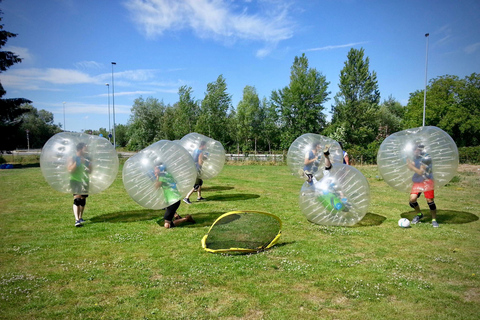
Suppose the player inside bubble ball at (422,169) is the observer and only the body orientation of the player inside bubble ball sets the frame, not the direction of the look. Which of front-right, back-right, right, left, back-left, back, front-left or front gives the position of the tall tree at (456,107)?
back-right

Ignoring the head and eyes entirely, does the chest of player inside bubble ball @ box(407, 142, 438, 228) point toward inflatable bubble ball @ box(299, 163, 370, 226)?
yes

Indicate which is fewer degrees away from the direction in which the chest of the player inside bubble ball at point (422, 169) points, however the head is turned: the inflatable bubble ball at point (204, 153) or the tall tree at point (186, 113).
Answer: the inflatable bubble ball

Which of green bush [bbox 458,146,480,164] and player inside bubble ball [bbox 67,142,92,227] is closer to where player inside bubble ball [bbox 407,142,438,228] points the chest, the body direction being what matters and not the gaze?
the player inside bubble ball

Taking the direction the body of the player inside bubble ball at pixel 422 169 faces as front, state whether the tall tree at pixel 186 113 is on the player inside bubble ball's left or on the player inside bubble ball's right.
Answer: on the player inside bubble ball's right

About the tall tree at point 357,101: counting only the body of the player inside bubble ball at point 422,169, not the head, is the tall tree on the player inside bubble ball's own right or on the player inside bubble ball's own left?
on the player inside bubble ball's own right

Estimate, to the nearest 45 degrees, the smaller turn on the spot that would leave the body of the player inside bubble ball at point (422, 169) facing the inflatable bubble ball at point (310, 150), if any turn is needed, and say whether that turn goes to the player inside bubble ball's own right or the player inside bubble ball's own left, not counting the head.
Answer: approximately 90° to the player inside bubble ball's own right

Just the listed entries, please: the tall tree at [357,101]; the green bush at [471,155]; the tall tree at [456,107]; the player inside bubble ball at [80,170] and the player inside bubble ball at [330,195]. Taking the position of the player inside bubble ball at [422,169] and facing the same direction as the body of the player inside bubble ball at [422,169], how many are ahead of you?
2

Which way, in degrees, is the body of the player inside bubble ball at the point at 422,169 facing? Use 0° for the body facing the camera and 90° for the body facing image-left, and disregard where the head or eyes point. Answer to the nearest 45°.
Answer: approximately 45°

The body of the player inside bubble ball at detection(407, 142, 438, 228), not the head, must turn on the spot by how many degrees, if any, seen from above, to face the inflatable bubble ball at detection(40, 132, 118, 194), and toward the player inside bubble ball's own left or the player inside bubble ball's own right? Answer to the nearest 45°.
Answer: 0° — they already face it

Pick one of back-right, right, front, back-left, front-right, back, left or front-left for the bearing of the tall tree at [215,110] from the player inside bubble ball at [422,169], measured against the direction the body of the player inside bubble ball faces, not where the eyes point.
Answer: right

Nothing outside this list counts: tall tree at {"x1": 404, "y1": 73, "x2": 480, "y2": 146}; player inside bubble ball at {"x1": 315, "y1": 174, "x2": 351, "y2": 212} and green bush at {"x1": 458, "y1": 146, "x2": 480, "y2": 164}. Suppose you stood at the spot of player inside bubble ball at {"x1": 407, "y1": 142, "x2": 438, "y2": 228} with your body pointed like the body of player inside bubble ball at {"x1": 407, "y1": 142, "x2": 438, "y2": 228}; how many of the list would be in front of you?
1
